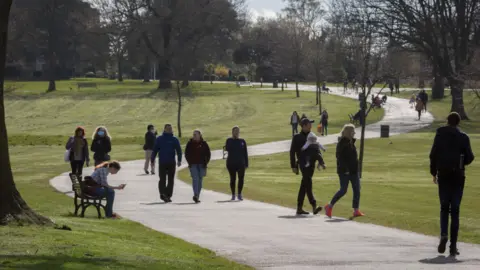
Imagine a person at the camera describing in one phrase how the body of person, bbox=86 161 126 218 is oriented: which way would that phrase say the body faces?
to the viewer's right

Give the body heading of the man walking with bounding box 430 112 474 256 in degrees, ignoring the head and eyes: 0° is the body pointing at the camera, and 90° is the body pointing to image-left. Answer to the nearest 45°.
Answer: approximately 180°

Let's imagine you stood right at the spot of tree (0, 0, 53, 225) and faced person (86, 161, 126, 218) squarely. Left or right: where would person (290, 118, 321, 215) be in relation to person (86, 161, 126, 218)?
right

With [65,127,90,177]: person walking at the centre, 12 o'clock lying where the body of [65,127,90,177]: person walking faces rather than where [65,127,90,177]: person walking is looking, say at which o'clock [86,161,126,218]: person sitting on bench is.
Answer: [86,161,126,218]: person sitting on bench is roughly at 12 o'clock from [65,127,90,177]: person walking.

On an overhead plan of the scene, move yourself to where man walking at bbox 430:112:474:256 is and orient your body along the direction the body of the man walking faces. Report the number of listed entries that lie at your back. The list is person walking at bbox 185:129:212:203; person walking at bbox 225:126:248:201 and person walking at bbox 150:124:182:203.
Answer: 0

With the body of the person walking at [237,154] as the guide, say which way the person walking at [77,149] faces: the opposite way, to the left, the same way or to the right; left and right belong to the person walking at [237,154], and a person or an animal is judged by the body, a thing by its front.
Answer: the same way

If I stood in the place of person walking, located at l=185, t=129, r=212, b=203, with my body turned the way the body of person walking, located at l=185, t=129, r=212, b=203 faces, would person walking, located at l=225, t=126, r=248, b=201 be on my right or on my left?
on my left

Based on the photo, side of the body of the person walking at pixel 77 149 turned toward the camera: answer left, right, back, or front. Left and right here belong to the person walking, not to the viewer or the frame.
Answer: front

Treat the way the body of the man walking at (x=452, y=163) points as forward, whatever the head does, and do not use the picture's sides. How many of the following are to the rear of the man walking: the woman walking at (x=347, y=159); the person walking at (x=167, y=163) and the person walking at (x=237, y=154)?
0

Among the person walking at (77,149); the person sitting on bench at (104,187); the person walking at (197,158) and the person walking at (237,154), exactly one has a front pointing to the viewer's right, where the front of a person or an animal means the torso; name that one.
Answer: the person sitting on bench at (104,187)

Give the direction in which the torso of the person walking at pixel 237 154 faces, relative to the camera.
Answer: toward the camera

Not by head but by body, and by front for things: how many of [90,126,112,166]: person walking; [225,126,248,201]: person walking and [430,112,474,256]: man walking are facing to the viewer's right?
0
